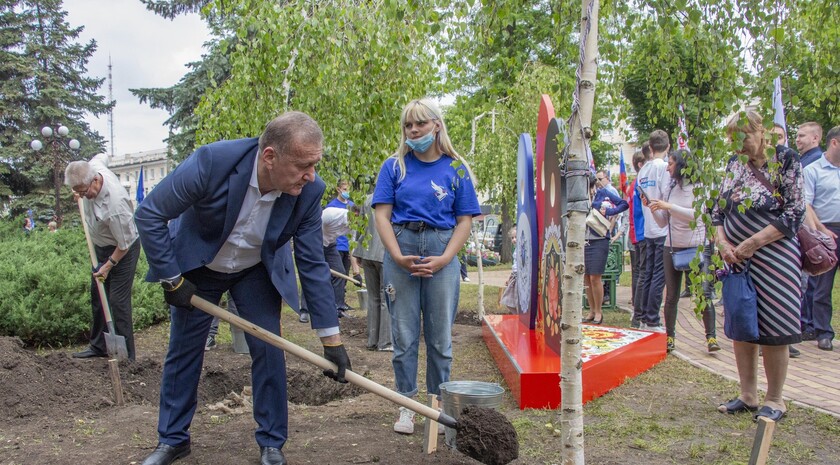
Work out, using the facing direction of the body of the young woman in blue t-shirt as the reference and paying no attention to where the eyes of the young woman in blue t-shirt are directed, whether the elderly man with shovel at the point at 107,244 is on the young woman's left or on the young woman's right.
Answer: on the young woman's right

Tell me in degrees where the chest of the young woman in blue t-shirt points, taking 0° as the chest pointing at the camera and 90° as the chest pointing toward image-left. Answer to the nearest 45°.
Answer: approximately 0°

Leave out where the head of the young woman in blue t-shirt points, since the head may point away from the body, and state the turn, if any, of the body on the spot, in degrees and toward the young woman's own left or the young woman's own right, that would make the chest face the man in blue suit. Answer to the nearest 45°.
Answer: approximately 45° to the young woman's own right

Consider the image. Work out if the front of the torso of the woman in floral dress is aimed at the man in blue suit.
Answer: yes

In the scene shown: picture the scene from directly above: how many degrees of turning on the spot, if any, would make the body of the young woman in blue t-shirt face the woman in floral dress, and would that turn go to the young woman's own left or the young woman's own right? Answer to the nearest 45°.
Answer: approximately 90° to the young woman's own left

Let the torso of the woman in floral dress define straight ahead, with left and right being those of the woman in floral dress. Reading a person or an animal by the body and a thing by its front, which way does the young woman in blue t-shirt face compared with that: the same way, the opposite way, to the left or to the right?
to the left

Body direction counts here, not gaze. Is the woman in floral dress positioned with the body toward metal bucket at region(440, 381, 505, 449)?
yes

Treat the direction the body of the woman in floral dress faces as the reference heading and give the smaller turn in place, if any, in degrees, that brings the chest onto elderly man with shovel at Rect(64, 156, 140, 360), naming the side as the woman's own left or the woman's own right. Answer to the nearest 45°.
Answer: approximately 45° to the woman's own right
